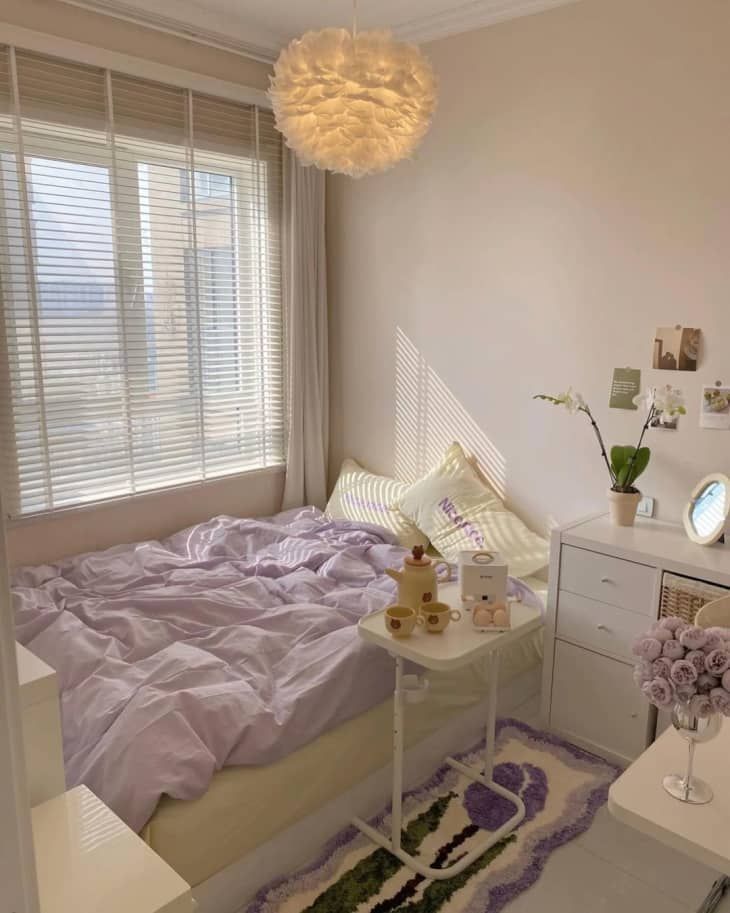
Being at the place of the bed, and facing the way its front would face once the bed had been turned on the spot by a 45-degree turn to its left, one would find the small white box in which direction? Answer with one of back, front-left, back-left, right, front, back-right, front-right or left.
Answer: left

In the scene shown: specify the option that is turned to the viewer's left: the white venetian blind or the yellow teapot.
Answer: the yellow teapot

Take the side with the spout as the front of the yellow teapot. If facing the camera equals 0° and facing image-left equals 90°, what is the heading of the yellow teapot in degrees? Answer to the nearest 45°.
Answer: approximately 90°

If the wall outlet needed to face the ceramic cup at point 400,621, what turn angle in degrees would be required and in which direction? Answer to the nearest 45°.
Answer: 0° — it already faces it

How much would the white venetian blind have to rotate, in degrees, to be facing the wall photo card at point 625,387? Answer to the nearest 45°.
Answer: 0° — it already faces it

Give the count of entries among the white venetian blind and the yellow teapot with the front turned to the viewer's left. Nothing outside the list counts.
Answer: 1

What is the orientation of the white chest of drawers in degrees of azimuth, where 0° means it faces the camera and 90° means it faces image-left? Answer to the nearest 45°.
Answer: approximately 45°

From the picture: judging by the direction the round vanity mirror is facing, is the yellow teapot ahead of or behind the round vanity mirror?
ahead

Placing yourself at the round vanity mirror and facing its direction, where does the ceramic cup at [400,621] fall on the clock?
The ceramic cup is roughly at 12 o'clock from the round vanity mirror.

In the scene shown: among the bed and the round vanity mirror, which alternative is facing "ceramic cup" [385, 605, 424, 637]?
the round vanity mirror
